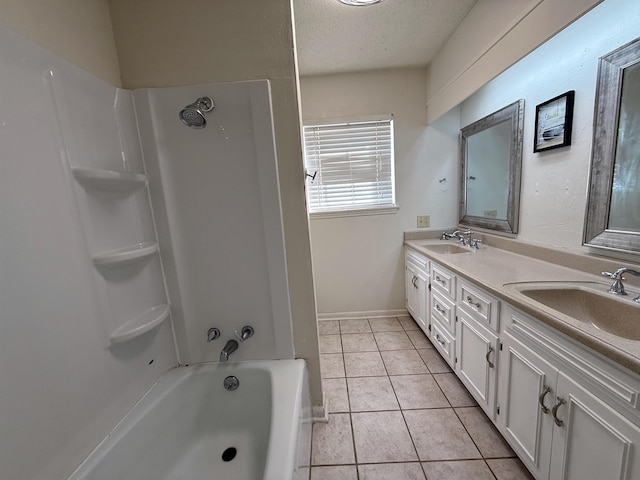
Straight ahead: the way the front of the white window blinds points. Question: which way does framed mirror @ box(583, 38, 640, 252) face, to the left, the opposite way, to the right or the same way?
to the right

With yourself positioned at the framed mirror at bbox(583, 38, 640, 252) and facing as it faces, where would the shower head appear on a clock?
The shower head is roughly at 12 o'clock from the framed mirror.

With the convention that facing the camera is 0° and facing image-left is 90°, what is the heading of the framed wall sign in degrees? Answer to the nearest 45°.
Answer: approximately 45°

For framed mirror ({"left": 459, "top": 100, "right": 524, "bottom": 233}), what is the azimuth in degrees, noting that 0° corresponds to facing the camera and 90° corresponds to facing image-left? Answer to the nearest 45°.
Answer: approximately 45°

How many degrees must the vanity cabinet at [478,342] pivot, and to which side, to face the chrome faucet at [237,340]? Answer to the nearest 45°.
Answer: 0° — it already faces it

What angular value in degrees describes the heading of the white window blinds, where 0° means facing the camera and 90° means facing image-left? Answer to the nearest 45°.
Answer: approximately 0°
